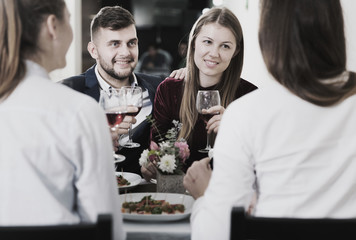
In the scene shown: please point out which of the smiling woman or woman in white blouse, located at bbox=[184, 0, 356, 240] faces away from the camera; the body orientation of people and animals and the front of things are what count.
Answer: the woman in white blouse

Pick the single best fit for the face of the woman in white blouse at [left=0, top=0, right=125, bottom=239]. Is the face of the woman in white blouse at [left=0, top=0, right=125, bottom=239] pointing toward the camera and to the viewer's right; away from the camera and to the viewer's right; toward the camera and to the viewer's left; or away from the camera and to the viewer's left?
away from the camera and to the viewer's right

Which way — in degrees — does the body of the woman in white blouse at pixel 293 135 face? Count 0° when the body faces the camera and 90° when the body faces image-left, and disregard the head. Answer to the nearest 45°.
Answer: approximately 180°

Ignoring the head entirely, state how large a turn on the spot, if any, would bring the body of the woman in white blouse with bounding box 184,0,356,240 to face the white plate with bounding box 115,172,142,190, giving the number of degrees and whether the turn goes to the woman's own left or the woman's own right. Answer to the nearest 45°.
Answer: approximately 45° to the woman's own left

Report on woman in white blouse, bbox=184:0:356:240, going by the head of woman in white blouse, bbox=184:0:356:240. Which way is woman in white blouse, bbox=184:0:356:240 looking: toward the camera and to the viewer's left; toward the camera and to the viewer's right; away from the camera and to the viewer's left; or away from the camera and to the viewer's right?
away from the camera and to the viewer's left

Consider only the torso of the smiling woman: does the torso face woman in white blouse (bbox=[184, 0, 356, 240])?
yes

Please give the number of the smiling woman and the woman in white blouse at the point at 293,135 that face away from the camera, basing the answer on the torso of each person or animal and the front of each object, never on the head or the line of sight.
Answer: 1

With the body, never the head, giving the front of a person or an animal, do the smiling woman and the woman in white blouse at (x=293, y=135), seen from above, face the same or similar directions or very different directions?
very different directions

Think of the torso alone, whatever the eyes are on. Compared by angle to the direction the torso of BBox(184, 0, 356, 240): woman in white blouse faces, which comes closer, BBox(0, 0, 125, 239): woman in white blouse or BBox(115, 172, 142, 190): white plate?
the white plate

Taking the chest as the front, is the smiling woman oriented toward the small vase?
yes

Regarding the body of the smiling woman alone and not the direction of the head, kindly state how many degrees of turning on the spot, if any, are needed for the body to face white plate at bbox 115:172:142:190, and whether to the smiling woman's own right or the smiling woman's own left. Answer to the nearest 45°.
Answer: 0° — they already face it

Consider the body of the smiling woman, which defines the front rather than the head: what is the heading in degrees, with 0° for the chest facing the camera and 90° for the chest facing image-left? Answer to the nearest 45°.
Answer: approximately 0°
